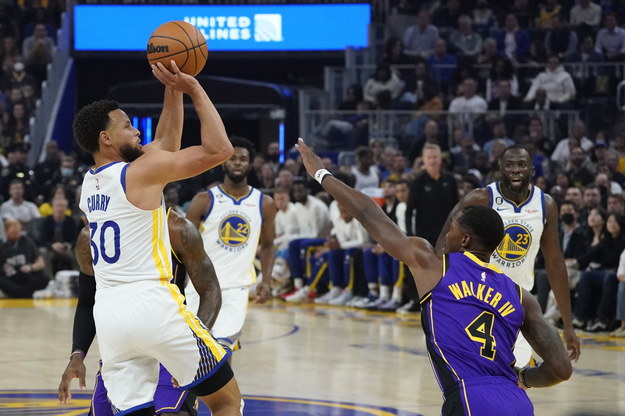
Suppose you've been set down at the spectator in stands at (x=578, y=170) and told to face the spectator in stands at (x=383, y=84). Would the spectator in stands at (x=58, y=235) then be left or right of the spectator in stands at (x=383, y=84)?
left

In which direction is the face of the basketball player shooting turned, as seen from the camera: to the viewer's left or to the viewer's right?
to the viewer's right

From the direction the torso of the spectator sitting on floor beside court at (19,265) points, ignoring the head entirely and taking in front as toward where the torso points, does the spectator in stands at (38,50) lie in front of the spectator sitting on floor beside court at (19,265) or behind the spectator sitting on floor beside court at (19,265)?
behind

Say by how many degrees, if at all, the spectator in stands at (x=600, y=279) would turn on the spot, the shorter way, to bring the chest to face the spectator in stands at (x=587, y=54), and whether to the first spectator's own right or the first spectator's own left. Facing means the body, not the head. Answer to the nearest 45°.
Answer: approximately 135° to the first spectator's own right

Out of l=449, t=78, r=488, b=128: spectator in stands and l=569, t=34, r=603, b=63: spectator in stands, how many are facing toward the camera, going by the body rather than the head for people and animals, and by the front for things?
2

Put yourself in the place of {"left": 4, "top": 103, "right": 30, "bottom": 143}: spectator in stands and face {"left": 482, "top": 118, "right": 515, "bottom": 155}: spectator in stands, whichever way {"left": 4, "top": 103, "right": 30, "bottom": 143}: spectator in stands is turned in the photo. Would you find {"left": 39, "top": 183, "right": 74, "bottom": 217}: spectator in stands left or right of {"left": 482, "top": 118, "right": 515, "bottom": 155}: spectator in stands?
right

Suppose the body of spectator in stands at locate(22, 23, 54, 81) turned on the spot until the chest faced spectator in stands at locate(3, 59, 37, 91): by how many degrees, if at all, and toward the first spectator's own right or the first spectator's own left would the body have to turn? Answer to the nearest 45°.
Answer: approximately 45° to the first spectator's own right

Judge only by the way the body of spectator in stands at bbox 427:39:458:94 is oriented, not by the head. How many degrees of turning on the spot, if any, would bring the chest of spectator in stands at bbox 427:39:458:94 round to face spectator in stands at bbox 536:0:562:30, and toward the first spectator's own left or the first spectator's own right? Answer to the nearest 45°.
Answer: approximately 135° to the first spectator's own left

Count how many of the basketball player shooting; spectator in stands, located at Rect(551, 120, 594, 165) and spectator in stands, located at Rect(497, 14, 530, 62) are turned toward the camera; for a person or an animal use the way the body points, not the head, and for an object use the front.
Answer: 2

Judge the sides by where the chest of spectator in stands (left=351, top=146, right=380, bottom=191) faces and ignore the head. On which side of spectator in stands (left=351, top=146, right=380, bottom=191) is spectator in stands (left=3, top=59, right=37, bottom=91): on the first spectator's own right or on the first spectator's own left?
on the first spectator's own right
